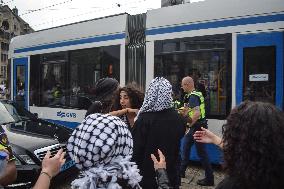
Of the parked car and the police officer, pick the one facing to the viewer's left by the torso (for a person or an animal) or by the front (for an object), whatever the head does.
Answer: the police officer

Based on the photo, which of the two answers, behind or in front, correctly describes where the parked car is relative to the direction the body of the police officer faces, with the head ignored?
in front

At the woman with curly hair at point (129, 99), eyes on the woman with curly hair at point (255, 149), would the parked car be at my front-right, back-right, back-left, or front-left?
back-right

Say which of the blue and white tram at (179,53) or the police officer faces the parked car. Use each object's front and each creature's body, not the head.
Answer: the police officer

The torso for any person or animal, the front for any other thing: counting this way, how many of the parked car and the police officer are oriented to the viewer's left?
1

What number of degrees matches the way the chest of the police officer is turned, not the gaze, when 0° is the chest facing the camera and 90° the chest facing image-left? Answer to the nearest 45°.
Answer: approximately 90°

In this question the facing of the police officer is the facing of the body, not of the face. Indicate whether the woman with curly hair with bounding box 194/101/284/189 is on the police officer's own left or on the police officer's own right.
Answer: on the police officer's own left
